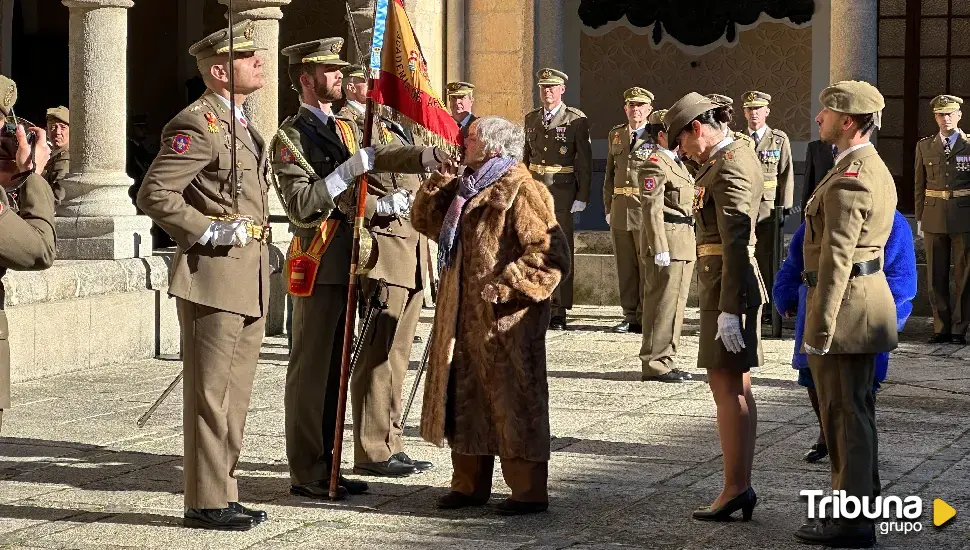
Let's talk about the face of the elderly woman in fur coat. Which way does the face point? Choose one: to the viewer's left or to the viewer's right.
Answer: to the viewer's left

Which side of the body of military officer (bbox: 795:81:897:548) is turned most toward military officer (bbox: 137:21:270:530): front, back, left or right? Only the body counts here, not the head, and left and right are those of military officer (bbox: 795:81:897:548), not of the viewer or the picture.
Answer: front

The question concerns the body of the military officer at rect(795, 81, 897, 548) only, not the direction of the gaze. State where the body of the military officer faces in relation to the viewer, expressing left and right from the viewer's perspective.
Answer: facing to the left of the viewer

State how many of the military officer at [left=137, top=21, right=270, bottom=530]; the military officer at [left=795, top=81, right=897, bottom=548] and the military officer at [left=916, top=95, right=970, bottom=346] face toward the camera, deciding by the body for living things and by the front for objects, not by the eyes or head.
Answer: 1

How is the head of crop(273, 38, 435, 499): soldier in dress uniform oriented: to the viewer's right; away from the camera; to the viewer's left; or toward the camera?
to the viewer's right

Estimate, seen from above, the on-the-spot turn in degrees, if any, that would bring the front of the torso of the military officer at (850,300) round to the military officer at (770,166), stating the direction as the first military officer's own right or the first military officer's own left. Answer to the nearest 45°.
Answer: approximately 90° to the first military officer's own right

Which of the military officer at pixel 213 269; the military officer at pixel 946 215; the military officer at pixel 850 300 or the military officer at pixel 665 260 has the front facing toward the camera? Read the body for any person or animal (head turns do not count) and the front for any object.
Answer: the military officer at pixel 946 215

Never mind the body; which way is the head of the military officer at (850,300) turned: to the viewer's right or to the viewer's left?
to the viewer's left

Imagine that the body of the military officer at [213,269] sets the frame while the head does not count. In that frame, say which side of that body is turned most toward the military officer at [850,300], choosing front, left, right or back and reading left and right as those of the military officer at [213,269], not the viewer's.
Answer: front

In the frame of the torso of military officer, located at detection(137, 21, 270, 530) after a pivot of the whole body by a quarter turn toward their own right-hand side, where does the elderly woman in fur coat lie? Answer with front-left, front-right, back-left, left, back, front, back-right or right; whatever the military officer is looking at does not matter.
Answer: left

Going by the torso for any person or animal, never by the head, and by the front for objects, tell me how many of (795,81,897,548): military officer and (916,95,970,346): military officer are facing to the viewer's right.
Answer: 0

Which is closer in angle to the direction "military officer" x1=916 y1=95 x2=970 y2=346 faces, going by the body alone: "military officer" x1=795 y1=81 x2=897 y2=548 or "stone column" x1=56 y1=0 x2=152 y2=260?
the military officer

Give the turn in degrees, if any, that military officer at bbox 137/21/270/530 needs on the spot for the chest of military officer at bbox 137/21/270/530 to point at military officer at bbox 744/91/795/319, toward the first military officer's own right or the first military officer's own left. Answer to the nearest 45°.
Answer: approximately 45° to the first military officer's own left
